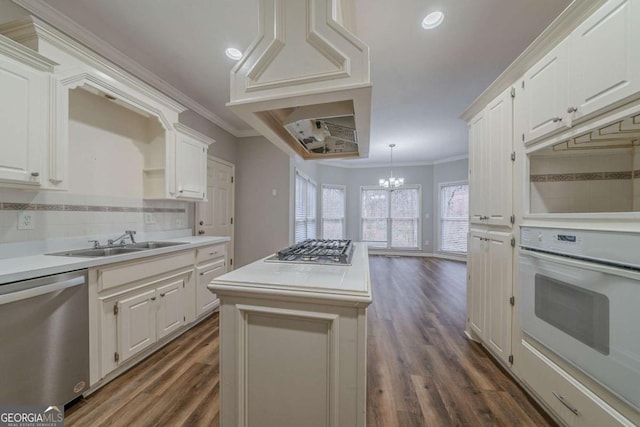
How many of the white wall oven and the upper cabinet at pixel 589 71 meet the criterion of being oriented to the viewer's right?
0

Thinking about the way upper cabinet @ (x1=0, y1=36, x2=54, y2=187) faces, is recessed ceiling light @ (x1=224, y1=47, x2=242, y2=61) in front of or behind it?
in front

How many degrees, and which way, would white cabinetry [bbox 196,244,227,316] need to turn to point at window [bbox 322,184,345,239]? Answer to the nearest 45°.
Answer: approximately 90° to its left

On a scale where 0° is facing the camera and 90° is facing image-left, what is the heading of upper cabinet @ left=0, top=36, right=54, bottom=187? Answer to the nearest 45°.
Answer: approximately 315°

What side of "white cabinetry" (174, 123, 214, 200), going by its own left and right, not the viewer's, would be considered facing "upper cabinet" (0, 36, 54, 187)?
right

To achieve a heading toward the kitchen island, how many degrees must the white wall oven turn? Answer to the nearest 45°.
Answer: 0° — it already faces it

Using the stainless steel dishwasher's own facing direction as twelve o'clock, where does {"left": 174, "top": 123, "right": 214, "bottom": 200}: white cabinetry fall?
The white cabinetry is roughly at 9 o'clock from the stainless steel dishwasher.

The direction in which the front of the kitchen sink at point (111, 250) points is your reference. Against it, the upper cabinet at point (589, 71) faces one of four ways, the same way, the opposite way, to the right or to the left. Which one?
the opposite way

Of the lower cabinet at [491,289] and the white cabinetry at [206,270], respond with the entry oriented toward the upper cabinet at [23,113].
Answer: the lower cabinet

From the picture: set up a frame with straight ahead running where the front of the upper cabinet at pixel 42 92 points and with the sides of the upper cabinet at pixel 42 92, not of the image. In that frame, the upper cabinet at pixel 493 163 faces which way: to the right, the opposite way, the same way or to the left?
the opposite way

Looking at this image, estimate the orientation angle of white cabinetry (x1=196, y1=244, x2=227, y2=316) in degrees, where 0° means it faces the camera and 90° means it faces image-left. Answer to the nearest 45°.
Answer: approximately 315°

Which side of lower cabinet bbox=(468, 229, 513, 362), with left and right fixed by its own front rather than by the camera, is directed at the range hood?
front
